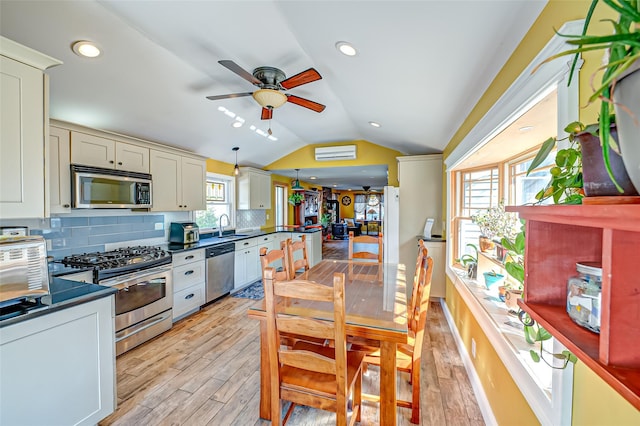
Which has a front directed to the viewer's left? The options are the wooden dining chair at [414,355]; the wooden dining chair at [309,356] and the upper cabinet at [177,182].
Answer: the wooden dining chair at [414,355]

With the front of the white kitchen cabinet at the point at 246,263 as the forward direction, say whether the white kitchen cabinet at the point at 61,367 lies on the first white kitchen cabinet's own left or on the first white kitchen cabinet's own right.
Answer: on the first white kitchen cabinet's own right

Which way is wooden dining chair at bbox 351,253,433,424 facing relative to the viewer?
to the viewer's left

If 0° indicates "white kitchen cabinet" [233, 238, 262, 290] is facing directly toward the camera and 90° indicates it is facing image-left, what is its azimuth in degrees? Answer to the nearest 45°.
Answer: approximately 315°

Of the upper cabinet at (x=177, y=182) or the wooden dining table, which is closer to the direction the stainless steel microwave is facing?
the wooden dining table

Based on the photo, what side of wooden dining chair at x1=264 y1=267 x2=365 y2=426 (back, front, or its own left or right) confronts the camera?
back

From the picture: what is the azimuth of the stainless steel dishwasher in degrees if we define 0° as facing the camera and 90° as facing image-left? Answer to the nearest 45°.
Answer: approximately 315°
